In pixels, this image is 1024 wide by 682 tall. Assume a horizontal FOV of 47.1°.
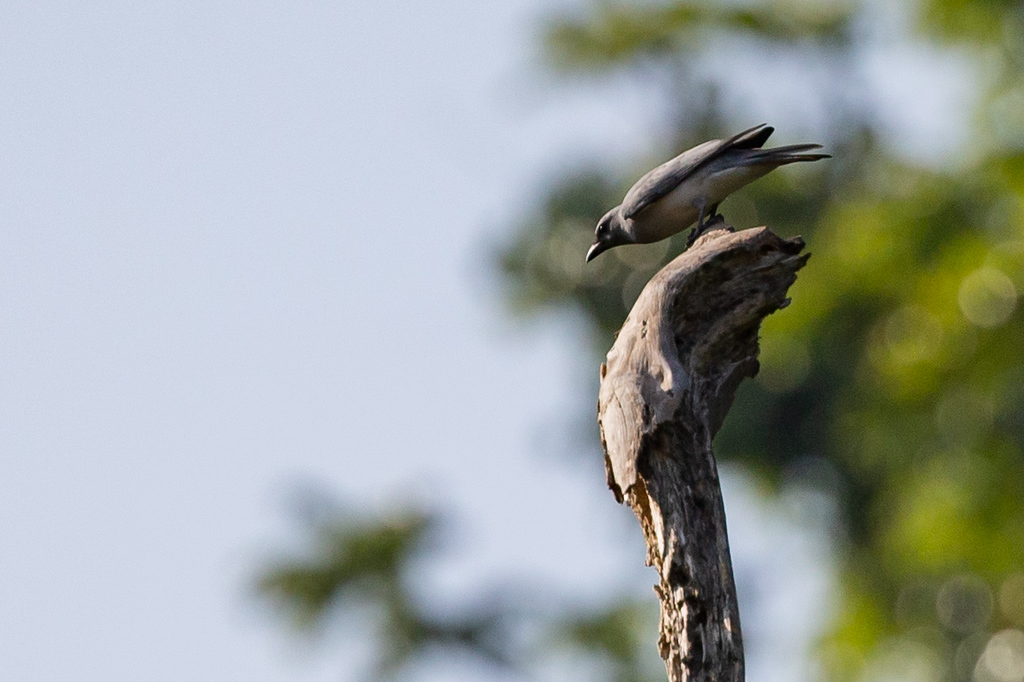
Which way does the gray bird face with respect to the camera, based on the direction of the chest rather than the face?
to the viewer's left
